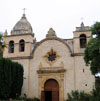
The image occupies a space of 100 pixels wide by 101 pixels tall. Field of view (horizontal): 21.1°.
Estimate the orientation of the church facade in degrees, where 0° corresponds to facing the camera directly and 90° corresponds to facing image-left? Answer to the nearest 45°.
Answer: approximately 0°

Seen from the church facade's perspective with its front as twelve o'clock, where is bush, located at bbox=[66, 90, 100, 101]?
The bush is roughly at 10 o'clock from the church facade.

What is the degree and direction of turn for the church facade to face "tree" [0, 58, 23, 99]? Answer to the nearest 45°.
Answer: approximately 45° to its right

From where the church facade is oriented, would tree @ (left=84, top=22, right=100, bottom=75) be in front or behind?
in front
